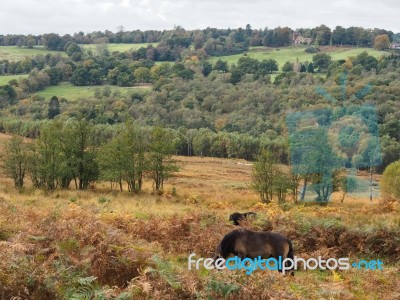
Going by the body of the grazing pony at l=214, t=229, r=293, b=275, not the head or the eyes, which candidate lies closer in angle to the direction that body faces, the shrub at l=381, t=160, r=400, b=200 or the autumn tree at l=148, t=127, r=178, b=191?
the autumn tree

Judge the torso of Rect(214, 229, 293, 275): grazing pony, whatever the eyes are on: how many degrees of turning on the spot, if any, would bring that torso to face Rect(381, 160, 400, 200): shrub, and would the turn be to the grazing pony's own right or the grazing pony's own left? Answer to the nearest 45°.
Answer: approximately 90° to the grazing pony's own right

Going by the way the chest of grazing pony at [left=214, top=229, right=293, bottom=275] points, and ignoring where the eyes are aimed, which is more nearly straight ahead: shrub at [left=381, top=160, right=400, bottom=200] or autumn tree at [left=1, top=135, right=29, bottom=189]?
the autumn tree

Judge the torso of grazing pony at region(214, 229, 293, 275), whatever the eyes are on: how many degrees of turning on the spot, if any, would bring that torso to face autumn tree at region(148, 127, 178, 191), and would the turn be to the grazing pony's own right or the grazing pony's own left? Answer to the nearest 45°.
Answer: approximately 90° to the grazing pony's own right

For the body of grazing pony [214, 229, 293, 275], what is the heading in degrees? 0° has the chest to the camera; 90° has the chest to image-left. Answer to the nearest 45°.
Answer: approximately 90°
